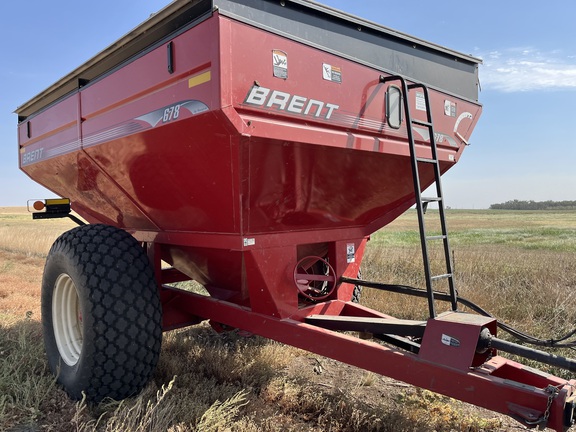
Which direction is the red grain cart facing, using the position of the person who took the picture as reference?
facing the viewer and to the right of the viewer
